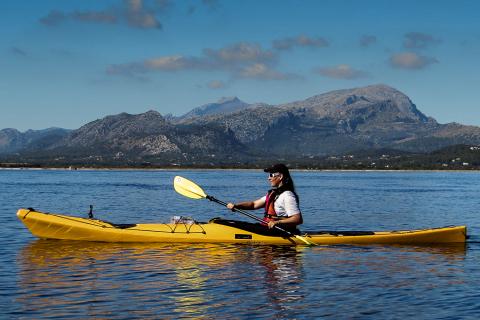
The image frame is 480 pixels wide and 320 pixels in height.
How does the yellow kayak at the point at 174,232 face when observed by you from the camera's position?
facing to the left of the viewer
